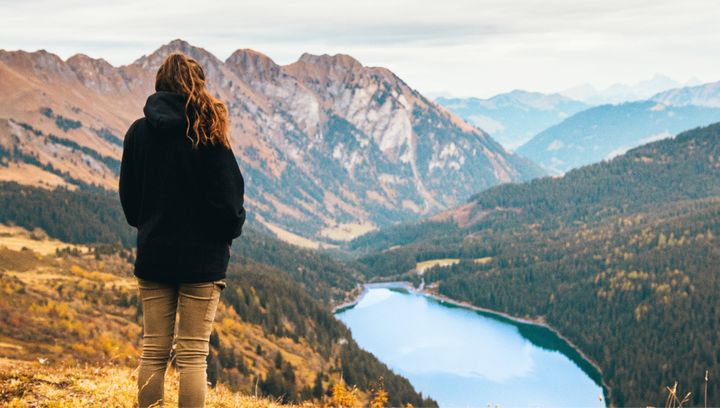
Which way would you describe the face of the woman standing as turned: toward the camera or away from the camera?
away from the camera

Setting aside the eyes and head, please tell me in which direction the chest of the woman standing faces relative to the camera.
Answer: away from the camera
